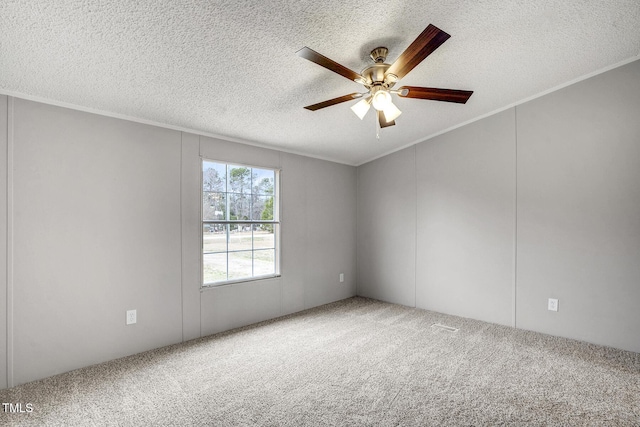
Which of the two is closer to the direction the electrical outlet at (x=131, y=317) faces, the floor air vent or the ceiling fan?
the ceiling fan

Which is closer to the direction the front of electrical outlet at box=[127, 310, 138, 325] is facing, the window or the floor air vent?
the floor air vent

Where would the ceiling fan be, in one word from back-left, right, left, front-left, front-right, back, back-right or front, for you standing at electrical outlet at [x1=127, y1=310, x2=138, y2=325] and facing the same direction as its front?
front-left

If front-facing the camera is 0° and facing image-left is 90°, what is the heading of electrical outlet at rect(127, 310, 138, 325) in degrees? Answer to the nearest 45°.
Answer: approximately 0°

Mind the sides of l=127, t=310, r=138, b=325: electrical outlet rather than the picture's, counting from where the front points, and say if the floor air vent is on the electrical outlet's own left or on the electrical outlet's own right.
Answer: on the electrical outlet's own left

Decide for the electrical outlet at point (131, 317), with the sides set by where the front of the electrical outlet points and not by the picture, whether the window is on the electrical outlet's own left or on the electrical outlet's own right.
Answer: on the electrical outlet's own left
